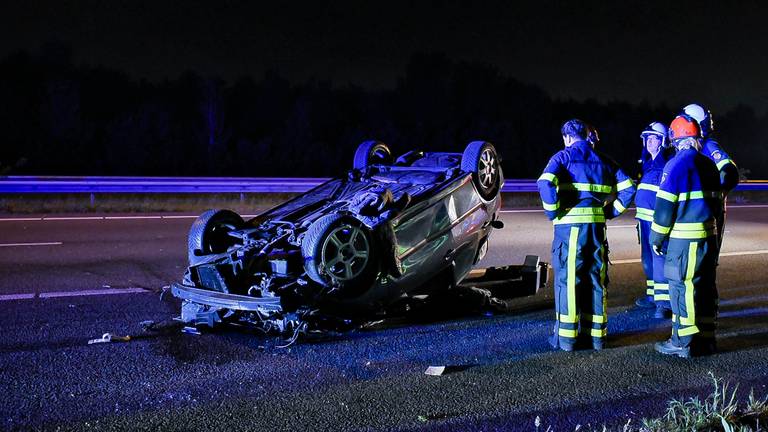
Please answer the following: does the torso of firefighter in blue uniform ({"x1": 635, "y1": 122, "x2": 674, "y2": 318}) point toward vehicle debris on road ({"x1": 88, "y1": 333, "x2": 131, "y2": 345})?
yes

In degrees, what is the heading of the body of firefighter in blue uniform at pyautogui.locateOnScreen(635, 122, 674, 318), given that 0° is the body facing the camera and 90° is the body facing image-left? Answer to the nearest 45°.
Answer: approximately 45°

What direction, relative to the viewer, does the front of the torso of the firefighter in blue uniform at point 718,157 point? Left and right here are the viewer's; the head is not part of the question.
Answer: facing to the left of the viewer

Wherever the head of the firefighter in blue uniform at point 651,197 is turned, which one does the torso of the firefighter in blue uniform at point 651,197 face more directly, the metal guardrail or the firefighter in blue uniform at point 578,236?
the firefighter in blue uniform

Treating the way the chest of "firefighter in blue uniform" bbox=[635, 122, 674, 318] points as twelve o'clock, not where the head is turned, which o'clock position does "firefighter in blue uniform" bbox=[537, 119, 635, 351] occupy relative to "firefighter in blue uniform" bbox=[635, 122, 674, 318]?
"firefighter in blue uniform" bbox=[537, 119, 635, 351] is roughly at 11 o'clock from "firefighter in blue uniform" bbox=[635, 122, 674, 318].

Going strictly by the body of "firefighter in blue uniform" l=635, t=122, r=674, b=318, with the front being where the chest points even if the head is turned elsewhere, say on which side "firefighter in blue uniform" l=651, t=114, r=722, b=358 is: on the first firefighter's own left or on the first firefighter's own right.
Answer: on the first firefighter's own left

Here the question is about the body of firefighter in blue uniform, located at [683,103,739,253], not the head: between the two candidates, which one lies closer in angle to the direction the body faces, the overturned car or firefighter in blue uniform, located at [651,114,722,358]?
the overturned car

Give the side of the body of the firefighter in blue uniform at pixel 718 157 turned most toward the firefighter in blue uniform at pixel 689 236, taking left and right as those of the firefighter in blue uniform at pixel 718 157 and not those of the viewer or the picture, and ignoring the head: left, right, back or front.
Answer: left

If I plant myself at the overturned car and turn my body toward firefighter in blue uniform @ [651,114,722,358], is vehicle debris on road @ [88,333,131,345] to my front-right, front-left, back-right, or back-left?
back-right
